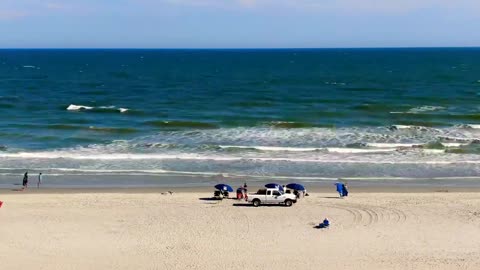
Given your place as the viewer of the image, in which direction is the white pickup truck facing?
facing to the right of the viewer
